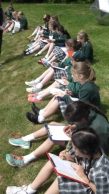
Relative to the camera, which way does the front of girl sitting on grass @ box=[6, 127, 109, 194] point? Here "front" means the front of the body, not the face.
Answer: to the viewer's left

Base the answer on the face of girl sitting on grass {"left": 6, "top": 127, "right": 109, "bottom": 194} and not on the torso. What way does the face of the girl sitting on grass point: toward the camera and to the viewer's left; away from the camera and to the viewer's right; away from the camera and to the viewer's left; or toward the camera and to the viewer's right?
toward the camera and to the viewer's left

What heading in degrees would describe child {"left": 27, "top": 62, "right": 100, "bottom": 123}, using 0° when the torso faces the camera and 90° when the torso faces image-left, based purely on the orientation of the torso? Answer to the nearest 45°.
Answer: approximately 90°

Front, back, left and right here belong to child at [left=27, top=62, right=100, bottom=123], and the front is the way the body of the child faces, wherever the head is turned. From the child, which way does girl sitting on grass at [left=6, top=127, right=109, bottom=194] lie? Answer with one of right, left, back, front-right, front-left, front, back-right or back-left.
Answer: left

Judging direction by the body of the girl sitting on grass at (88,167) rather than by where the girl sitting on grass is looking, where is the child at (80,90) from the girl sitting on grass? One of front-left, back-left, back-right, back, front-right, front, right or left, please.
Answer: right

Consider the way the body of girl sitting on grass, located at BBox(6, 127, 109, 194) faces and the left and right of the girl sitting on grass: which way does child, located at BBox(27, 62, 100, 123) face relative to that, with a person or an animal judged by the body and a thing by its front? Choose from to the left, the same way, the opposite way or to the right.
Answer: the same way

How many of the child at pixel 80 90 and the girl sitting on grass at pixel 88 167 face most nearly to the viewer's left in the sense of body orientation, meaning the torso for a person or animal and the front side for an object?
2

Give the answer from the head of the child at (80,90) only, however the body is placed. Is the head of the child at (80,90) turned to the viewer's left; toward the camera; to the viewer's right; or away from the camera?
to the viewer's left
